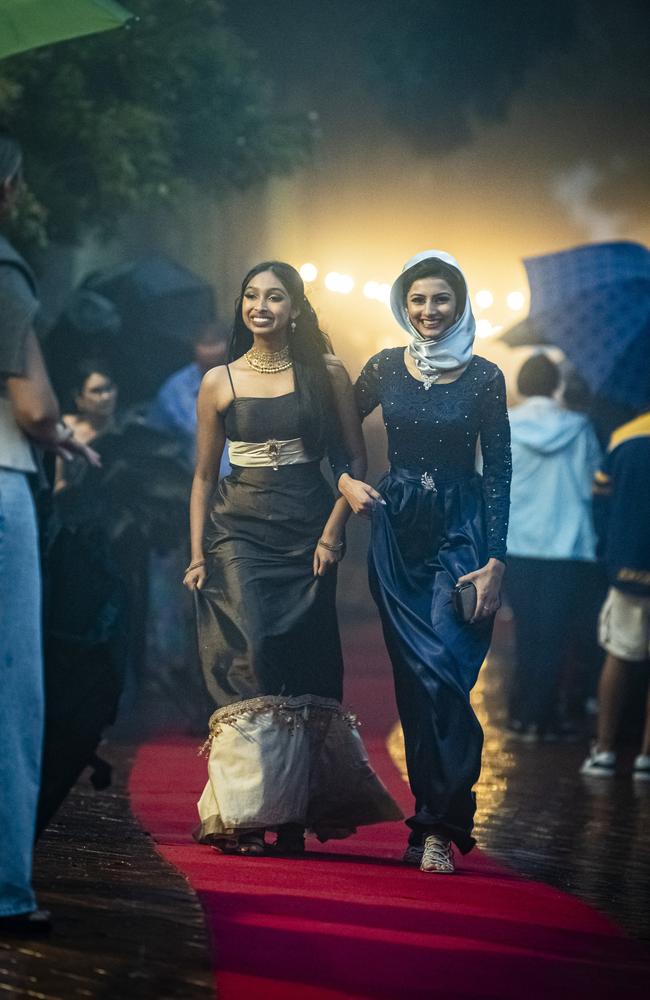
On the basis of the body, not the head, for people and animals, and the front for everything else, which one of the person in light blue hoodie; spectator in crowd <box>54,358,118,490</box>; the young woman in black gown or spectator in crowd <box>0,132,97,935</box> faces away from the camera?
the person in light blue hoodie

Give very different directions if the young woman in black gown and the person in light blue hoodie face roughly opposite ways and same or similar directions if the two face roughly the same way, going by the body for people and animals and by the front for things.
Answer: very different directions

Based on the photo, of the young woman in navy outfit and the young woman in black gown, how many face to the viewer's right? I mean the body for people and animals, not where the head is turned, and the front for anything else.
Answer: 0

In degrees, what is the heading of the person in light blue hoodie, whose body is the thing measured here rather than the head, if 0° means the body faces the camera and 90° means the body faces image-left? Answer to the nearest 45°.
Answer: approximately 180°

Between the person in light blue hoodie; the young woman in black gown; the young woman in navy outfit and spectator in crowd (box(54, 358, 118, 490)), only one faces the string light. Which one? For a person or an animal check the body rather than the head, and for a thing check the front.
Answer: the person in light blue hoodie

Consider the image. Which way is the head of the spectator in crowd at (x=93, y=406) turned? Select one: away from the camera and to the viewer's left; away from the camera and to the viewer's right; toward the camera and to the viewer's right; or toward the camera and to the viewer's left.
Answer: toward the camera and to the viewer's right

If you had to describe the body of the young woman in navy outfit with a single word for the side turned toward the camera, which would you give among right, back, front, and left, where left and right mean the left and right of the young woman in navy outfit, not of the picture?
front

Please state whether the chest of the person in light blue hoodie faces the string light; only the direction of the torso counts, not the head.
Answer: yes

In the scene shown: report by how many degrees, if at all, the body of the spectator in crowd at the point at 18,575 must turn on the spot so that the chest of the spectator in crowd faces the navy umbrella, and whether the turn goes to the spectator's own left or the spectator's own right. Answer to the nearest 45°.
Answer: approximately 45° to the spectator's own left

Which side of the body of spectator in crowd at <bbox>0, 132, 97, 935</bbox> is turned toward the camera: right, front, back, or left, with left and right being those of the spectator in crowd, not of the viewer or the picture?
right

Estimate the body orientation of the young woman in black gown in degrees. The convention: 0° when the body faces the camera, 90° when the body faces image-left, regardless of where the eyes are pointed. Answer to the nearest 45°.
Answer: approximately 0°

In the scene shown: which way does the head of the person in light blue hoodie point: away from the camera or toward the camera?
away from the camera
